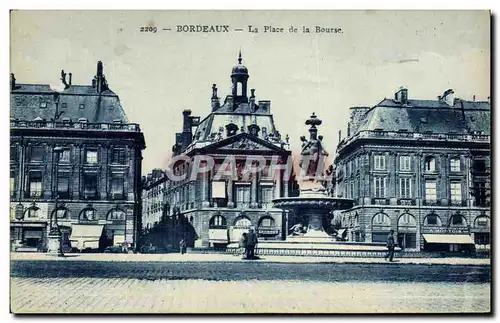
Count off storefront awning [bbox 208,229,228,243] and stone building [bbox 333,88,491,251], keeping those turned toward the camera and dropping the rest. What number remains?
2

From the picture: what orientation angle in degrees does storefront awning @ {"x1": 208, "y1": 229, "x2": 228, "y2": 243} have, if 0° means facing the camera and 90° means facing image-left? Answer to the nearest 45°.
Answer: approximately 0°

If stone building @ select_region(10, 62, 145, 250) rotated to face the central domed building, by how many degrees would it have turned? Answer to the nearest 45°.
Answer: approximately 90° to its left

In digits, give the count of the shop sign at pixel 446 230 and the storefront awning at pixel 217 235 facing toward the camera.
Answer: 2

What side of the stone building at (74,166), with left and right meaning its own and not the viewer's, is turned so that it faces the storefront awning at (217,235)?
left

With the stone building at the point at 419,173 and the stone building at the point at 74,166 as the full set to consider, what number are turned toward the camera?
2
